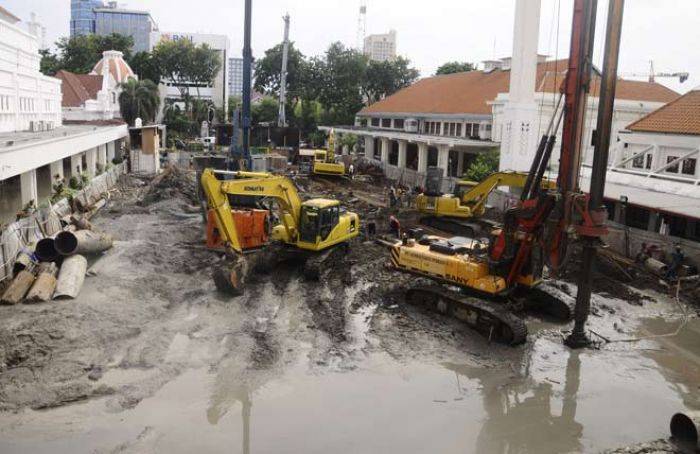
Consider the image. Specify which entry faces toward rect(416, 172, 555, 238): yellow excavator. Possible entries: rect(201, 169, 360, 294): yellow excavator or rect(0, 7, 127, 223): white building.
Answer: the white building

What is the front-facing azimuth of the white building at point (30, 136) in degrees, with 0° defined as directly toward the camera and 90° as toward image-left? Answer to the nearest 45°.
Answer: approximately 315°

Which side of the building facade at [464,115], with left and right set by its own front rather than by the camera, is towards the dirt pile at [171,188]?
front

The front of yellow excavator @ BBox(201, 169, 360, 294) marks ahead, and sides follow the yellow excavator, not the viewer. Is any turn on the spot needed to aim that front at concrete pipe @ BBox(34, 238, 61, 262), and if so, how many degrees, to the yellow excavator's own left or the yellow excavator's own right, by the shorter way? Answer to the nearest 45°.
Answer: approximately 45° to the yellow excavator's own right

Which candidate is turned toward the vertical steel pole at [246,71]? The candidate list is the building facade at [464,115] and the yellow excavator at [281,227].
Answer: the building facade

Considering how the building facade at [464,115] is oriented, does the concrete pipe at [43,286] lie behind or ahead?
ahead

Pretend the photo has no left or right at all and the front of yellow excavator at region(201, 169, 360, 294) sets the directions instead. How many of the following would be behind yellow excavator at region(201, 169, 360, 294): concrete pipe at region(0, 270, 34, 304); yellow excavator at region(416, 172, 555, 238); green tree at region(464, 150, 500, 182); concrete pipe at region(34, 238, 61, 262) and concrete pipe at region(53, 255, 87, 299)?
2

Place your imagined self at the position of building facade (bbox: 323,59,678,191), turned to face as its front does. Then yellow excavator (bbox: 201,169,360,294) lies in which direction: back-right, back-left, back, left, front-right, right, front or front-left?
front-left

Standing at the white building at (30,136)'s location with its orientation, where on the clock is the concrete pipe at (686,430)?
The concrete pipe is roughly at 1 o'clock from the white building.

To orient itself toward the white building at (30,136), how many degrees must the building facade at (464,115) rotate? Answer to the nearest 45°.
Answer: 0° — it already faces it

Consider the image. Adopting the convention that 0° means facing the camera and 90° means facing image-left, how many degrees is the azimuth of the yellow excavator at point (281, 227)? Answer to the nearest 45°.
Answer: approximately 45°

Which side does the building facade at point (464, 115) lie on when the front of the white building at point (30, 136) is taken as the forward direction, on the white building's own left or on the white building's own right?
on the white building's own left

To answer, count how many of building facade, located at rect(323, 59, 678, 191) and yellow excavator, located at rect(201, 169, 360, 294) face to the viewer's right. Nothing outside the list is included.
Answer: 0

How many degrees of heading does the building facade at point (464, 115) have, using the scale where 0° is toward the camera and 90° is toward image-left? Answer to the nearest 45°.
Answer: approximately 45°
